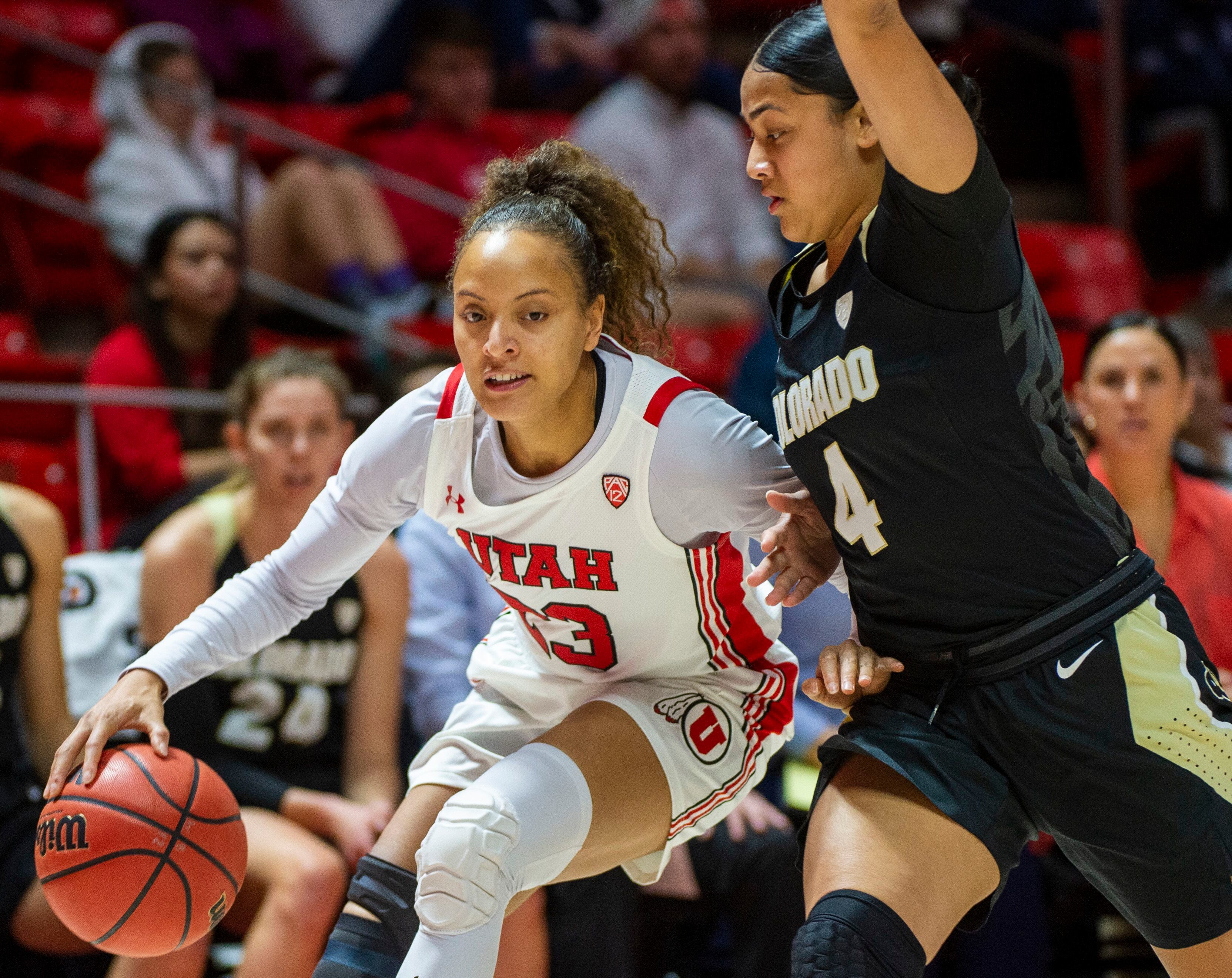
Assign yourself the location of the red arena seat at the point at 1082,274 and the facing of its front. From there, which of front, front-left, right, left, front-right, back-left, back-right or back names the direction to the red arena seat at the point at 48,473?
front-right

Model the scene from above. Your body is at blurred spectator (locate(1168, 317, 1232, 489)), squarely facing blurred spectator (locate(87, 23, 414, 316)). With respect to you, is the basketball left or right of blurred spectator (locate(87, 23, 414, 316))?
left

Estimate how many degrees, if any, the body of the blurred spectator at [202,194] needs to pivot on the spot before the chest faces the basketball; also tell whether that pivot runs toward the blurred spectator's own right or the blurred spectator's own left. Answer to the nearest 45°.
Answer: approximately 45° to the blurred spectator's own right

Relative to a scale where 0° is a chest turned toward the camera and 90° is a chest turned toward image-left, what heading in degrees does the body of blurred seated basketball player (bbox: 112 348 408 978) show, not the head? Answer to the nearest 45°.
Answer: approximately 0°

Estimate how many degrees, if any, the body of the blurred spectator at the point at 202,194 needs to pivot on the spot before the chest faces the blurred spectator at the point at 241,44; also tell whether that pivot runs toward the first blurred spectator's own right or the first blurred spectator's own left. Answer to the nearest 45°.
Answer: approximately 135° to the first blurred spectator's own left

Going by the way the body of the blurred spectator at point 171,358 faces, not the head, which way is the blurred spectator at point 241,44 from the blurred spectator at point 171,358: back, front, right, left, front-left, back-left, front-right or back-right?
back-left

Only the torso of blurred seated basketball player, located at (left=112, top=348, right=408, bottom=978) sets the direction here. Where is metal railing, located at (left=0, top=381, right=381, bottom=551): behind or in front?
behind
